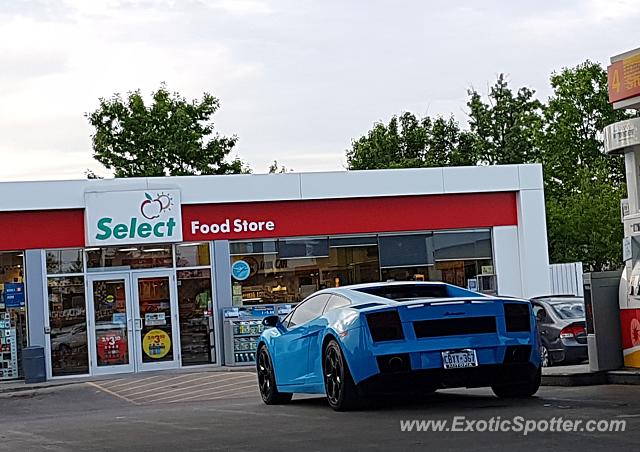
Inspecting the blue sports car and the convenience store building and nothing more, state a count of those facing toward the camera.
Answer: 1

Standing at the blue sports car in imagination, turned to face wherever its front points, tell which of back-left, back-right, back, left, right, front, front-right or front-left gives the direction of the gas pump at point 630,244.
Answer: right

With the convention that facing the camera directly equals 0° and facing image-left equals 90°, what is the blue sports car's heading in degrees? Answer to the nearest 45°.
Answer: approximately 135°

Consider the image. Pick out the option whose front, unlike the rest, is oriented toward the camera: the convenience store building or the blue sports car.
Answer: the convenience store building

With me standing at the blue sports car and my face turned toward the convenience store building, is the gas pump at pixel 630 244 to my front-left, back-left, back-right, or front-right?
front-right

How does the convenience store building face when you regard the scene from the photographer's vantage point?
facing the viewer

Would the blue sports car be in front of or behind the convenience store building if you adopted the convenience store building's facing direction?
in front

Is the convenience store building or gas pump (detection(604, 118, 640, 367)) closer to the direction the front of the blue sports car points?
the convenience store building

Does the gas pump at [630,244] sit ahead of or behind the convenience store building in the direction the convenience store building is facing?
ahead
